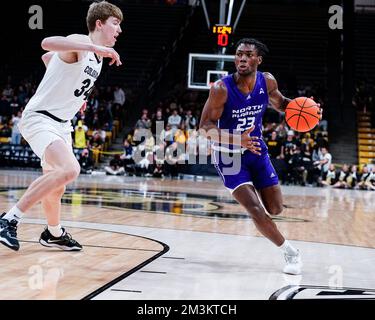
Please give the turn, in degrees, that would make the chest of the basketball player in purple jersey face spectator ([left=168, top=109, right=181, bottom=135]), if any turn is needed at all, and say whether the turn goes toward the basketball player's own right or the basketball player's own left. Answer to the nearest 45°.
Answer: approximately 180°

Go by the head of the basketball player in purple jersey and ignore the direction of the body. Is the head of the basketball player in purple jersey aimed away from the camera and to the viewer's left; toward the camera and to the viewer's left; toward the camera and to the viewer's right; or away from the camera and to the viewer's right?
toward the camera and to the viewer's left

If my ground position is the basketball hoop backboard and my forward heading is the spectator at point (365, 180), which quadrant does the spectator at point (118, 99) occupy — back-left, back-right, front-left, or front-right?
back-left

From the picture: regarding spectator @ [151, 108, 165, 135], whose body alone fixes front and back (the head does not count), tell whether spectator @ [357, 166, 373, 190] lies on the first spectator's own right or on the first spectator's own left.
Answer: on the first spectator's own left

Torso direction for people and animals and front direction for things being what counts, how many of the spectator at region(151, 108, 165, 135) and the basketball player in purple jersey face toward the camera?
2

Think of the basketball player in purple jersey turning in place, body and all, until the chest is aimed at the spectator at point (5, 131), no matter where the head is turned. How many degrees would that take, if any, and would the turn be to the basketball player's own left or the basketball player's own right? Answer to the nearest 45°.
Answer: approximately 135° to the basketball player's own right

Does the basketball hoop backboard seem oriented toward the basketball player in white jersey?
yes

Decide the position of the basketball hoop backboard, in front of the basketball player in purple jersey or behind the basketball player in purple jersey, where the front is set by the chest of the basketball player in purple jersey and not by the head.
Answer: behind

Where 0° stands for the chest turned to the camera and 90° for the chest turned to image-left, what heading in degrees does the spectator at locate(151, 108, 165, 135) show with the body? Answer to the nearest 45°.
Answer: approximately 0°

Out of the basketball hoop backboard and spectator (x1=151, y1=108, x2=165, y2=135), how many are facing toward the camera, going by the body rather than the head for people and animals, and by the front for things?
2
